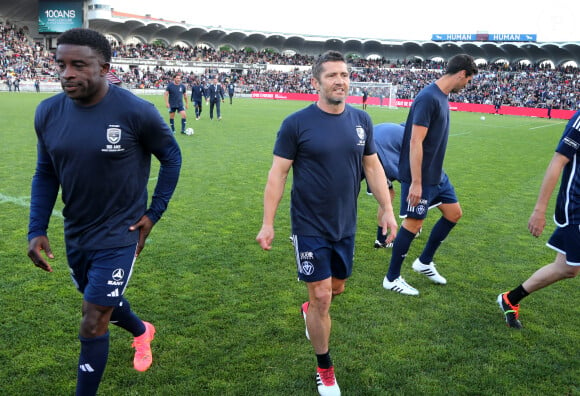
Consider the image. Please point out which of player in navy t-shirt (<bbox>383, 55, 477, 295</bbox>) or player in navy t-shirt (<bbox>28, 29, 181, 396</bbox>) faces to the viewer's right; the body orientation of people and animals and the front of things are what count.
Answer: player in navy t-shirt (<bbox>383, 55, 477, 295</bbox>)

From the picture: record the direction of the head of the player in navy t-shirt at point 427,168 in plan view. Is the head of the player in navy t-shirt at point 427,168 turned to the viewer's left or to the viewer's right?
to the viewer's right

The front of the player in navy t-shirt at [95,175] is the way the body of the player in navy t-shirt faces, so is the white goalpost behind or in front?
behind

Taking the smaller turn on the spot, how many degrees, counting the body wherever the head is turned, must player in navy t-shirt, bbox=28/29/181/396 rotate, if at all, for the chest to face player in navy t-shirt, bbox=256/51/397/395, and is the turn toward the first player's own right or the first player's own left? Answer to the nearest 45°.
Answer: approximately 135° to the first player's own left

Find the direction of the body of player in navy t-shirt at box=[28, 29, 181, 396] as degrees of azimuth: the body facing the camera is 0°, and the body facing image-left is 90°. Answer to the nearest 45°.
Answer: approximately 45°

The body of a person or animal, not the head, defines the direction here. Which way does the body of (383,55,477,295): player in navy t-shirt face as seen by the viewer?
to the viewer's right

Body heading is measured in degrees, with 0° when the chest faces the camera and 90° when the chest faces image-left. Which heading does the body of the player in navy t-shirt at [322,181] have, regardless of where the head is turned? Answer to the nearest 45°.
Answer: approximately 315°

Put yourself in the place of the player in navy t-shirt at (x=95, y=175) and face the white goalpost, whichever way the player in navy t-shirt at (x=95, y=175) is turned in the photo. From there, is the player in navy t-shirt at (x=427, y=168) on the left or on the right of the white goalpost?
right

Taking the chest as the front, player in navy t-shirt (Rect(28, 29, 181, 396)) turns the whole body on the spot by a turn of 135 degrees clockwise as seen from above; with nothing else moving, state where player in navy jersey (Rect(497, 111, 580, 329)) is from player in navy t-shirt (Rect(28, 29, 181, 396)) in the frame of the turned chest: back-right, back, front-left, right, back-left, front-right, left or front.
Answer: right

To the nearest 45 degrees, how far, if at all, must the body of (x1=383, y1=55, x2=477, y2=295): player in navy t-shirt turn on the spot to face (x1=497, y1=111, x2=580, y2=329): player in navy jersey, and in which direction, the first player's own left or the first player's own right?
approximately 45° to the first player's own right

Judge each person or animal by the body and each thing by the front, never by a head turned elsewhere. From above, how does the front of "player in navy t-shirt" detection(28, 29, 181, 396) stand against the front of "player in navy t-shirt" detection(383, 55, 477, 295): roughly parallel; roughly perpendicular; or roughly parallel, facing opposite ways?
roughly perpendicular
